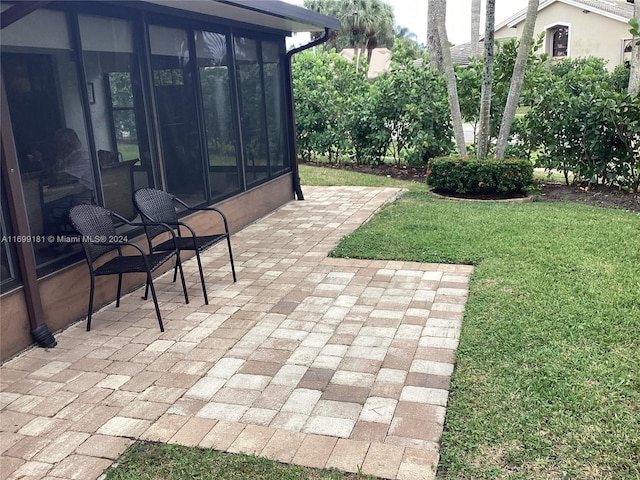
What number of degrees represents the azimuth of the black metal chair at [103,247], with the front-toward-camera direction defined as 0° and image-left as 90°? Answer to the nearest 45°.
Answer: approximately 315°

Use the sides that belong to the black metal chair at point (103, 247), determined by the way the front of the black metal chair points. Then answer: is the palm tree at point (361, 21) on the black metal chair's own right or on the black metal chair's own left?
on the black metal chair's own left

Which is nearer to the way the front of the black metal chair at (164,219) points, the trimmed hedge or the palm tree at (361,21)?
the trimmed hedge

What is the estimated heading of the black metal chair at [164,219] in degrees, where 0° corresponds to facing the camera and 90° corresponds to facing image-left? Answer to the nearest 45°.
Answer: approximately 315°

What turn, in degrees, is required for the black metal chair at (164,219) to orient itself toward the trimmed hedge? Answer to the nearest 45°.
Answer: approximately 90° to its left

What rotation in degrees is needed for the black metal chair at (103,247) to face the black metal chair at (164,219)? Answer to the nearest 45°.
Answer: approximately 90° to its left

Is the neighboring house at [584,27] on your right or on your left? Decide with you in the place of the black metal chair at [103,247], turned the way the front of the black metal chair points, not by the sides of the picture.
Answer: on your left

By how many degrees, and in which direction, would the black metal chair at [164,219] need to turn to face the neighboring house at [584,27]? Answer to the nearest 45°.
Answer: approximately 90° to its left

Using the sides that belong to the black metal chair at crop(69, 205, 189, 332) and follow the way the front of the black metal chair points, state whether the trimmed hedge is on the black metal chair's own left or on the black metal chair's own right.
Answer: on the black metal chair's own left
